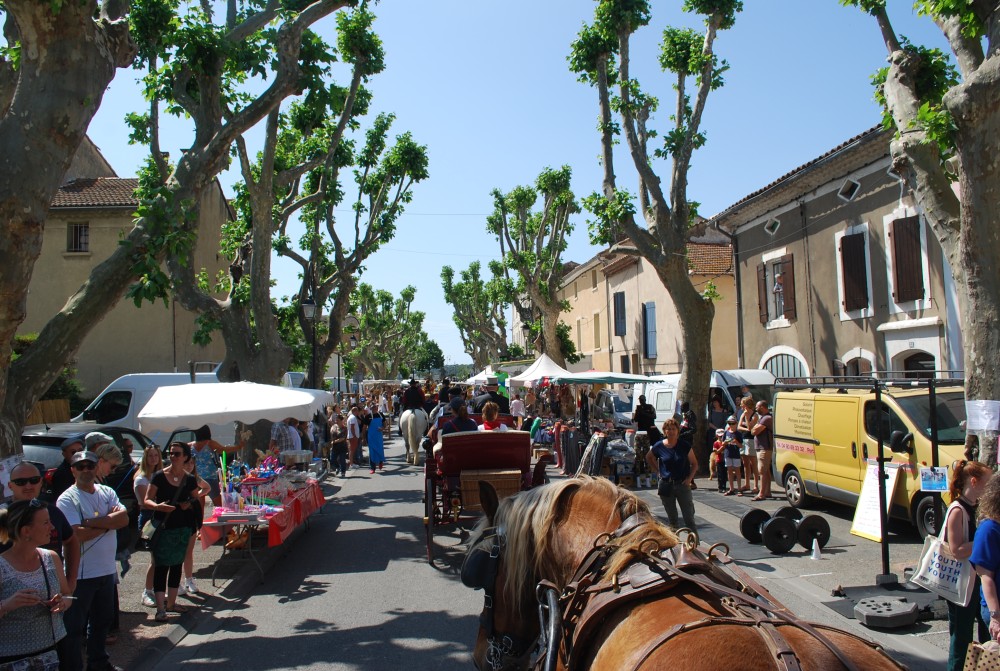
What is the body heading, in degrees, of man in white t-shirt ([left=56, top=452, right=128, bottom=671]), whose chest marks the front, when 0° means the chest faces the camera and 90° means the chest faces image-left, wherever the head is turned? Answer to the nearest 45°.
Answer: approximately 315°

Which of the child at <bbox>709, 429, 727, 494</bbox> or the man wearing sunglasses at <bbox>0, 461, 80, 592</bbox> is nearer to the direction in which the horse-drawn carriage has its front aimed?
the child

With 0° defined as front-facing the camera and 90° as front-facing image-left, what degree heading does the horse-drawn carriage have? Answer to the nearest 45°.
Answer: approximately 180°

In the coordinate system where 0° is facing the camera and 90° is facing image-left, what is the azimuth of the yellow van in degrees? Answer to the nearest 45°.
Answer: approximately 315°

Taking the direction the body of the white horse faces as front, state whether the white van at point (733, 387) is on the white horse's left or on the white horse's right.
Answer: on the white horse's right

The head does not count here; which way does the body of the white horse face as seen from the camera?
away from the camera

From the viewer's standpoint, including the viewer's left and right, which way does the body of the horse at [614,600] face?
facing away from the viewer and to the left of the viewer

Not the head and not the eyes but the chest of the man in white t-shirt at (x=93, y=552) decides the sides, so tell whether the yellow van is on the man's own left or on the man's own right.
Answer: on the man's own left

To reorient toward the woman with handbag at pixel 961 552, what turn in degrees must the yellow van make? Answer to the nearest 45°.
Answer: approximately 45° to its right

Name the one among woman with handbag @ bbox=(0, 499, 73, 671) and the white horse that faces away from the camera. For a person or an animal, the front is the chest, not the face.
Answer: the white horse

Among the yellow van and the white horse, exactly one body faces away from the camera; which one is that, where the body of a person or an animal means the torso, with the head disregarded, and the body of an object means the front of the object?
the white horse

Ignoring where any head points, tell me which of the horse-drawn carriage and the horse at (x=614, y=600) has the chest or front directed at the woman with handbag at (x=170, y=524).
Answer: the horse

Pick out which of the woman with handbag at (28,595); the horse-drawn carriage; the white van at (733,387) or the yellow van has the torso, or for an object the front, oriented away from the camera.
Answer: the horse-drawn carriage
